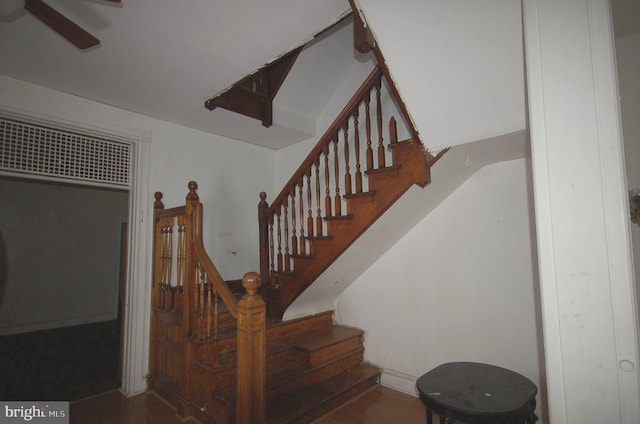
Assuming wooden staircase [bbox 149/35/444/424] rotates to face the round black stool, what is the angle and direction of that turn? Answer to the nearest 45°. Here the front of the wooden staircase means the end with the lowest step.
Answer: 0° — it already faces it

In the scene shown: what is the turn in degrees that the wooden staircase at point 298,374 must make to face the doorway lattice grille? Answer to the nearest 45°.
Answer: approximately 135° to its right

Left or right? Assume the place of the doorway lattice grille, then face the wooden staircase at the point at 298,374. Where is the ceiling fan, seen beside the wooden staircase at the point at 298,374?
right

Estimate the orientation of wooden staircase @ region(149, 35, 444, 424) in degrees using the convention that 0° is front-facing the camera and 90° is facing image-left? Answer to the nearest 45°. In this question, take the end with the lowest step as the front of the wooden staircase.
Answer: approximately 315°
